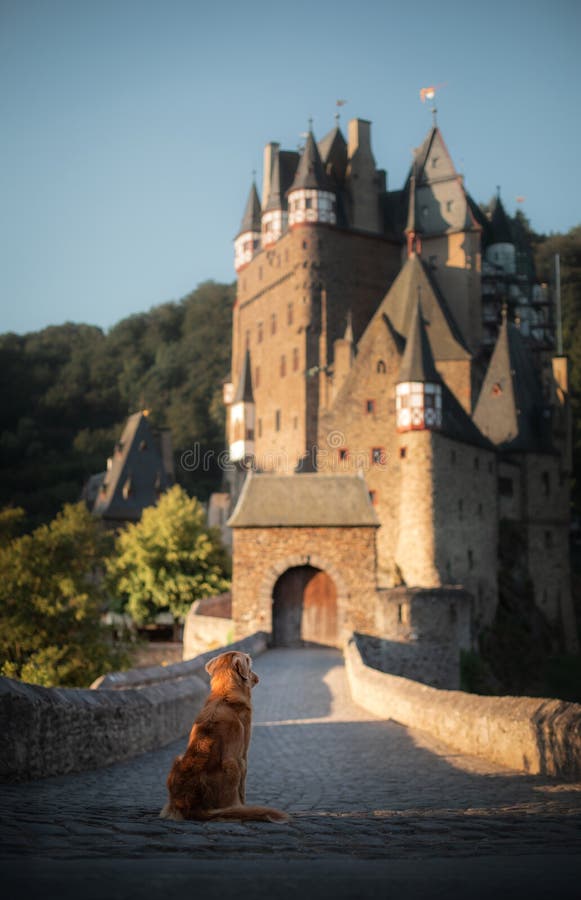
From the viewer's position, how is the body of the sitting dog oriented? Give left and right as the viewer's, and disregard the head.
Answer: facing away from the viewer and to the right of the viewer

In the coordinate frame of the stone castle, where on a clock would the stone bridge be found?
The stone bridge is roughly at 12 o'clock from the stone castle.

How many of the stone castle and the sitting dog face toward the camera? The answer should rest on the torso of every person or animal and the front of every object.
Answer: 1

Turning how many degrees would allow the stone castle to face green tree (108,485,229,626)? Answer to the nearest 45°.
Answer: approximately 90° to its right

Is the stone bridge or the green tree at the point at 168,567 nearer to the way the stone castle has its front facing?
the stone bridge

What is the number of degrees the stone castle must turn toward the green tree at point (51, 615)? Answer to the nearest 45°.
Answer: approximately 45° to its right
